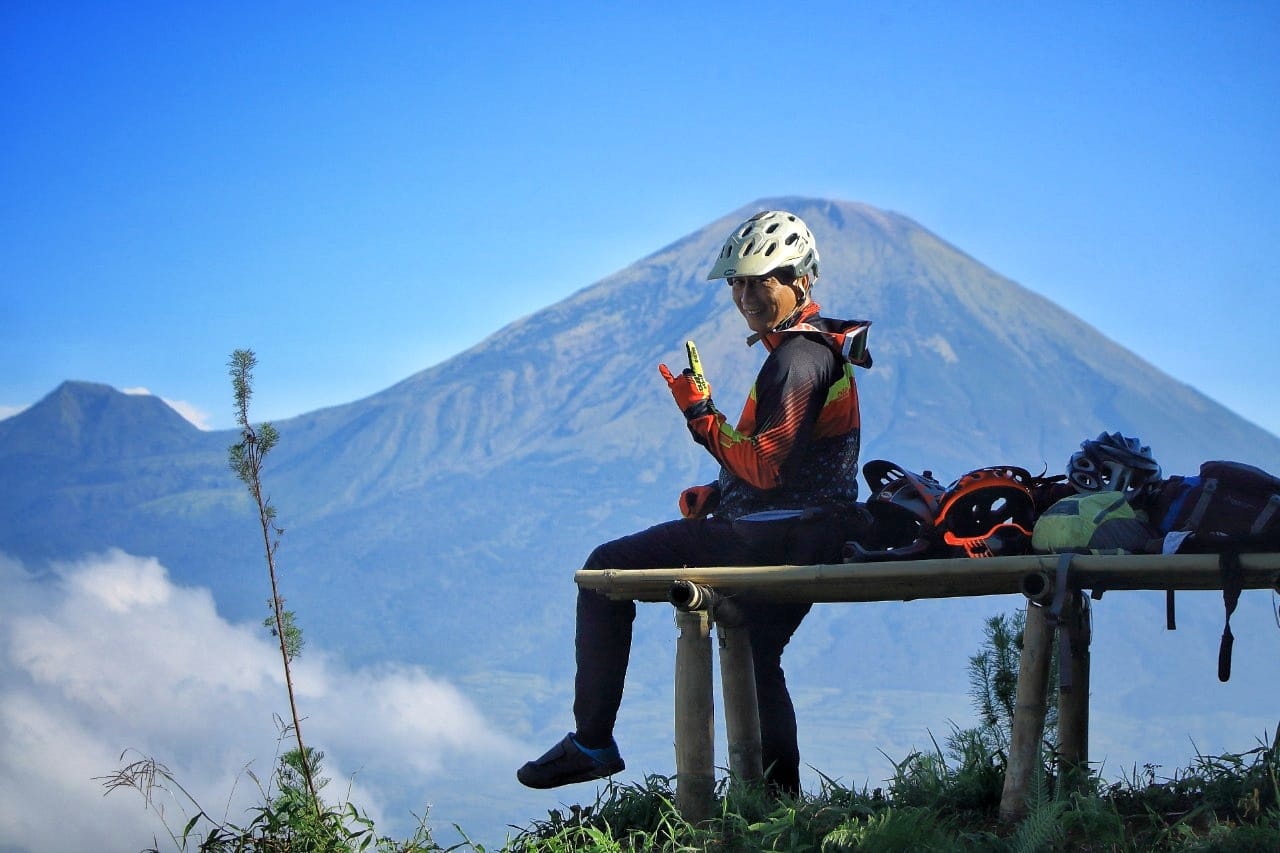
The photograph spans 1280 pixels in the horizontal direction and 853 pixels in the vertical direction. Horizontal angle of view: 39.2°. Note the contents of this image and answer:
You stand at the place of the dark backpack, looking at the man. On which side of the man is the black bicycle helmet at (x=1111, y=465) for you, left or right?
right

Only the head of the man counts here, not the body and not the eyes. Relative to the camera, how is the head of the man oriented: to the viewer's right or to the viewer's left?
to the viewer's left

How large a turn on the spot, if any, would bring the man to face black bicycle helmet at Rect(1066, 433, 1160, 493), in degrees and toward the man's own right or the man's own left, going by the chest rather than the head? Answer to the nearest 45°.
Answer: approximately 180°

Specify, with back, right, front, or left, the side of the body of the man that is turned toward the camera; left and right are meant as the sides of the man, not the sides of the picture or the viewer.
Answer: left

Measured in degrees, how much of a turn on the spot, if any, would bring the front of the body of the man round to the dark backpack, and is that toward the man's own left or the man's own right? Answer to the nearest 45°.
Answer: approximately 135° to the man's own left
